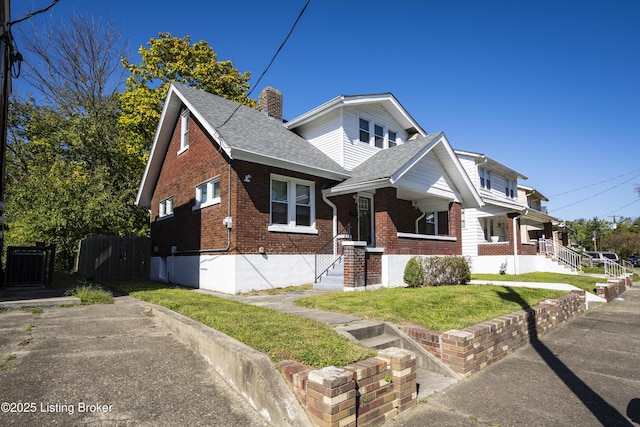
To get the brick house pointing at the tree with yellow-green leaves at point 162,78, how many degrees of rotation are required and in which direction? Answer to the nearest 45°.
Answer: approximately 180°

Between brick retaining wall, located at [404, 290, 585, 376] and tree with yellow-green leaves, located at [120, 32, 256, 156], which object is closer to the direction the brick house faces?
the brick retaining wall

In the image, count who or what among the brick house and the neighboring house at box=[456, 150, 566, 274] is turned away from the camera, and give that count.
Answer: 0

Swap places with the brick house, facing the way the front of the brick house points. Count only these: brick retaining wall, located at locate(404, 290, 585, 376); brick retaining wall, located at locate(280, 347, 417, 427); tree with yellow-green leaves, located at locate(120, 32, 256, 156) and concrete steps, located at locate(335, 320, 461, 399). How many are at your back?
1

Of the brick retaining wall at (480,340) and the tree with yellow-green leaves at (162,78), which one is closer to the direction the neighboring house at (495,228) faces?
the brick retaining wall

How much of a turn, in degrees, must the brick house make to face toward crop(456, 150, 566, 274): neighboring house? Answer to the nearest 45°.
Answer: approximately 90° to its left

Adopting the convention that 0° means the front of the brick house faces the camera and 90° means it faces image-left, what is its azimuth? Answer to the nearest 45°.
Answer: approximately 315°

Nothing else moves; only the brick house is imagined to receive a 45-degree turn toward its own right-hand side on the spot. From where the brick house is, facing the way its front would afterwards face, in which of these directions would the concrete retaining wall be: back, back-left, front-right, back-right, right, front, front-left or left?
front

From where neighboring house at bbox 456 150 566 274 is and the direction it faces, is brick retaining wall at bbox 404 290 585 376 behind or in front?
in front
